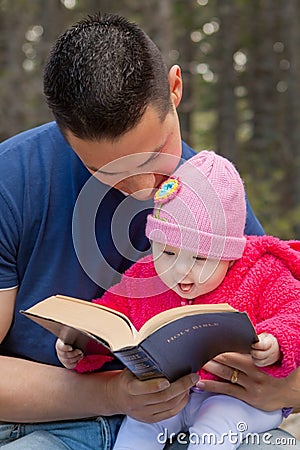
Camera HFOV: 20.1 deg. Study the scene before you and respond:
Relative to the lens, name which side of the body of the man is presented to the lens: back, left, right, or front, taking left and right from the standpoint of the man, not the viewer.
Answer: front

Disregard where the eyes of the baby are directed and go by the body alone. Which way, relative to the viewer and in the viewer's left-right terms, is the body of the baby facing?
facing the viewer and to the left of the viewer
